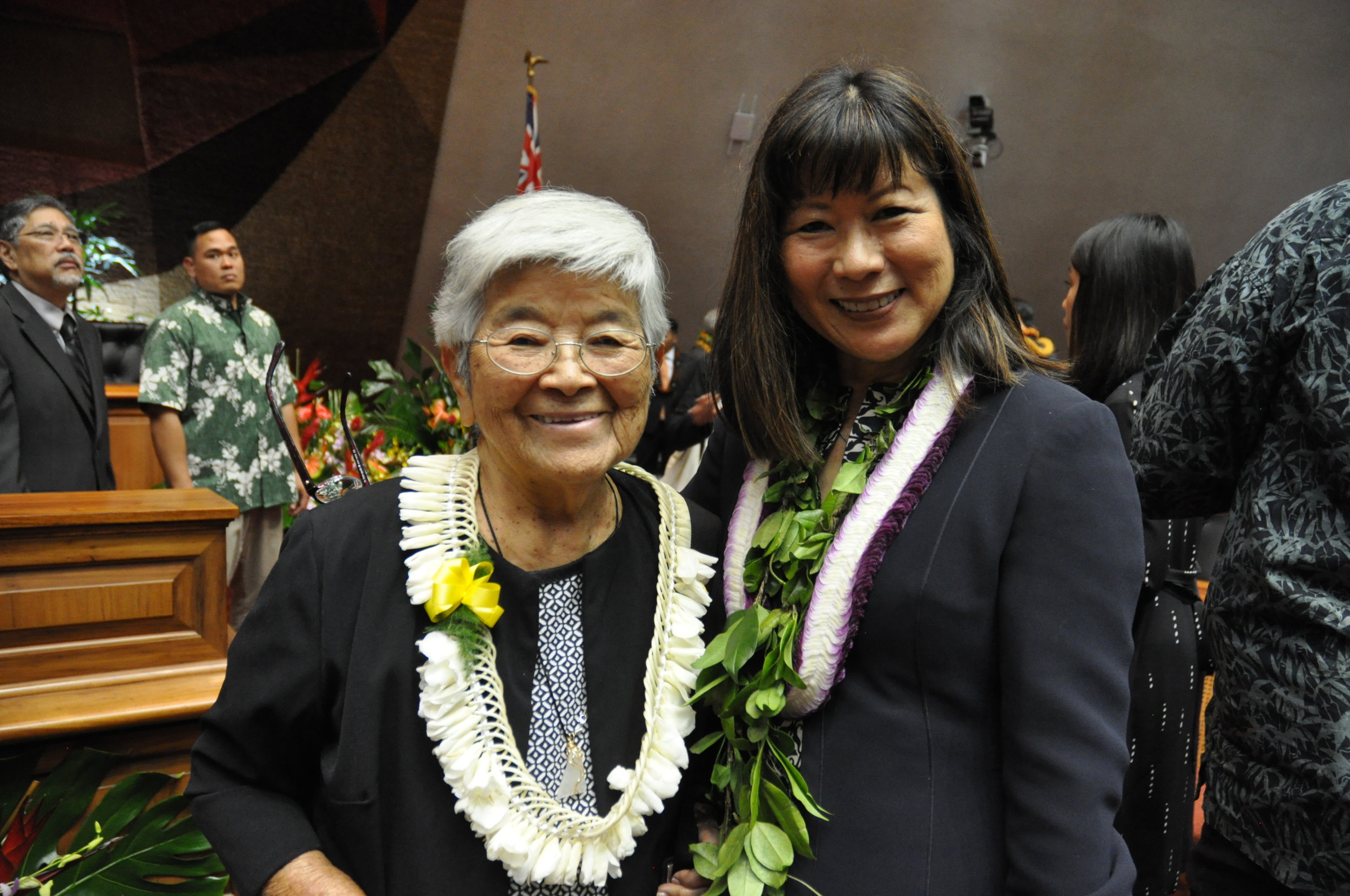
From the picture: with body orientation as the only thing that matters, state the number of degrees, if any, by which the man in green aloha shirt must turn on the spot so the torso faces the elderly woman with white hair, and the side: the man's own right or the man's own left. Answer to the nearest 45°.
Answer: approximately 45° to the man's own right

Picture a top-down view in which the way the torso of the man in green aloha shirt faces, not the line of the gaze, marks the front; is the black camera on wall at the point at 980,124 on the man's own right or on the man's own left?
on the man's own left

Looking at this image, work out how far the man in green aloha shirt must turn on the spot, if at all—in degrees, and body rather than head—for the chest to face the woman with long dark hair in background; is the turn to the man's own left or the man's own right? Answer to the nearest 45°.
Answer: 0° — they already face them

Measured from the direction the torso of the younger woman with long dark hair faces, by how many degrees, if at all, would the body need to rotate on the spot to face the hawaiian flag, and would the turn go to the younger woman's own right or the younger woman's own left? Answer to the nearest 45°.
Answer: approximately 90° to the younger woman's own right

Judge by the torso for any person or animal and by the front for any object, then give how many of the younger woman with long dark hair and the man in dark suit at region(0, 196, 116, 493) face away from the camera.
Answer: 0

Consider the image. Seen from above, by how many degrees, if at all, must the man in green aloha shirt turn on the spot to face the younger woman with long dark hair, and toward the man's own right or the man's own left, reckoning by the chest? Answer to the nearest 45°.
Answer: approximately 45° to the man's own right

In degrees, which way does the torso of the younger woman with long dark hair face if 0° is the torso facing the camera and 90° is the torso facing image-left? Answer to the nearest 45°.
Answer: approximately 45°

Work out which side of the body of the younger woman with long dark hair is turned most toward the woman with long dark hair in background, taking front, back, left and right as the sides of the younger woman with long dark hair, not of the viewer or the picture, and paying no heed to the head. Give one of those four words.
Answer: back

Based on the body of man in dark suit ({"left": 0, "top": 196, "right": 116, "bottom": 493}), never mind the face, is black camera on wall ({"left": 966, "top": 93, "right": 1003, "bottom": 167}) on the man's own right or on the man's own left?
on the man's own left

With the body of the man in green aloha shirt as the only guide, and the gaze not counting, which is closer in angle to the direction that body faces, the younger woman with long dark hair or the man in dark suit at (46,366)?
the younger woman with long dark hair

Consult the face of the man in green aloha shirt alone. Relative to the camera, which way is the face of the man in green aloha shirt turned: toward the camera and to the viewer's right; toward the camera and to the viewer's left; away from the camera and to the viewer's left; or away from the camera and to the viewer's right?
toward the camera and to the viewer's right

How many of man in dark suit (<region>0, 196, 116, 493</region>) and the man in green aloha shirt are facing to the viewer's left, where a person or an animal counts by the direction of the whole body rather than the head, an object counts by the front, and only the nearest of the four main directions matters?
0

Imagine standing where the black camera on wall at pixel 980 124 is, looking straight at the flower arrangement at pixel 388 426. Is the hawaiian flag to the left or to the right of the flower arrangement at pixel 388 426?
right
